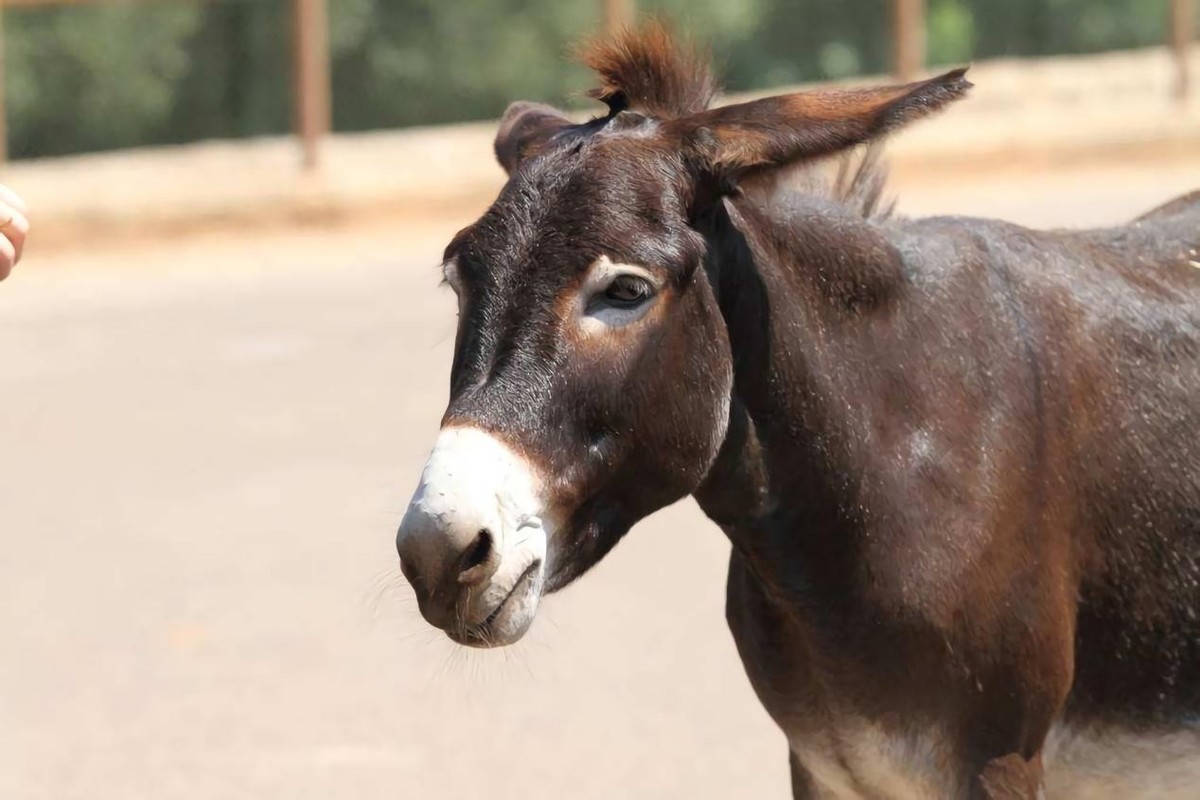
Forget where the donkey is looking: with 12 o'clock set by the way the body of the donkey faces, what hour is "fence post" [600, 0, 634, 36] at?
The fence post is roughly at 4 o'clock from the donkey.

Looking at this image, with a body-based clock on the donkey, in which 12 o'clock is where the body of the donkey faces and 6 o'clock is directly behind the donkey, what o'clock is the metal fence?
The metal fence is roughly at 4 o'clock from the donkey.

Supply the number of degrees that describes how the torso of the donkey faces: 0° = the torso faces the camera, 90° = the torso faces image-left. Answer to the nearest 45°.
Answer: approximately 45°
